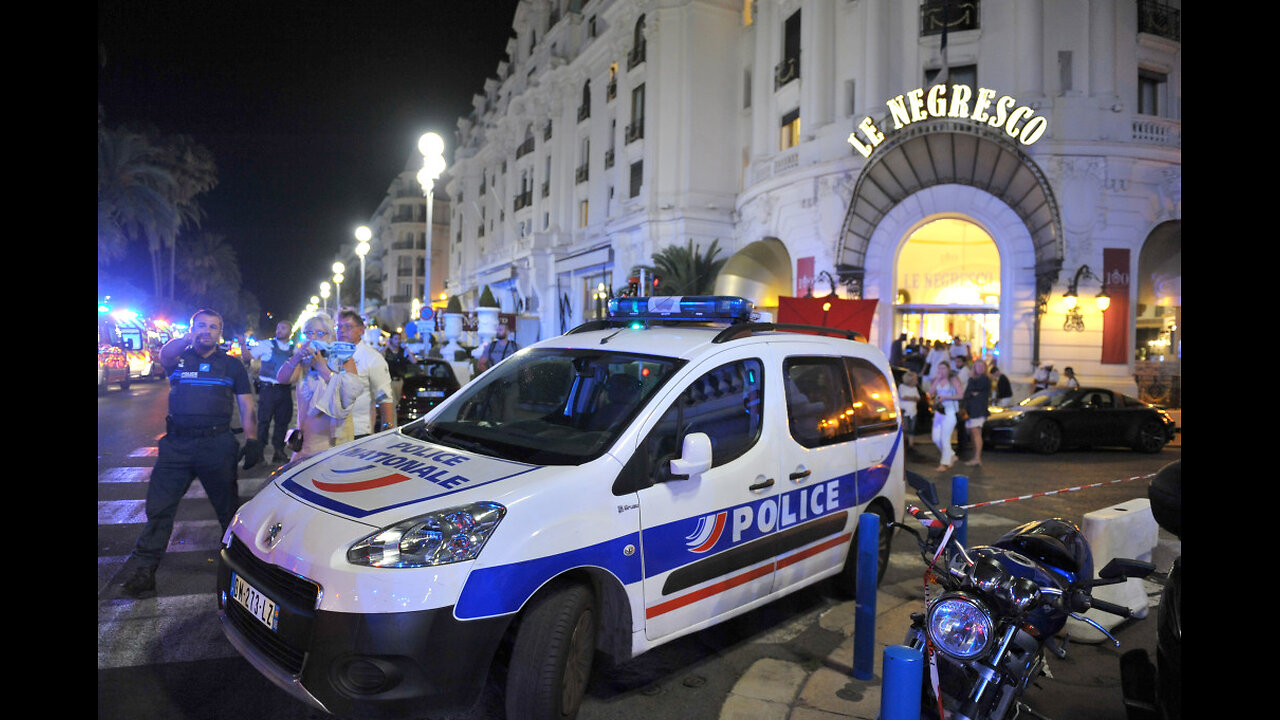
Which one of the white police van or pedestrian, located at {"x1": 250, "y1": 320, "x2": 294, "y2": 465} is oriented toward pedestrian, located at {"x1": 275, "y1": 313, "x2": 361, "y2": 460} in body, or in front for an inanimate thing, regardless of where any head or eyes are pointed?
pedestrian, located at {"x1": 250, "y1": 320, "x2": 294, "y2": 465}

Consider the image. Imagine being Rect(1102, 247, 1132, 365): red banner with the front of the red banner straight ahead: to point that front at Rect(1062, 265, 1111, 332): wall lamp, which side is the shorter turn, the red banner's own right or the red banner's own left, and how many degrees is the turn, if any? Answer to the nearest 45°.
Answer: approximately 45° to the red banner's own right

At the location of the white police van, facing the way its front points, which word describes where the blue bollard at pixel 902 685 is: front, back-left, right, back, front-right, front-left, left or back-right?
left

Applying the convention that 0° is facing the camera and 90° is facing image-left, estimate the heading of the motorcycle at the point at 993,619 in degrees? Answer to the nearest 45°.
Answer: approximately 45°

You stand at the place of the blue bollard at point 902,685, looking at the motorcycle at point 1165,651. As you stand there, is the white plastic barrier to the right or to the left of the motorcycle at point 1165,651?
left

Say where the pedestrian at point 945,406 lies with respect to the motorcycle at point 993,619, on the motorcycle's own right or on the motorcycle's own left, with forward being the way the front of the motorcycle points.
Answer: on the motorcycle's own right

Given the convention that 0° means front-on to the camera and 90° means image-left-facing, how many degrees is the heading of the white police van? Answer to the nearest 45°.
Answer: approximately 45°

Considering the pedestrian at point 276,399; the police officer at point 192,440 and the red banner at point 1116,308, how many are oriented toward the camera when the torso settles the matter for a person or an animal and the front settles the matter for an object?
3
